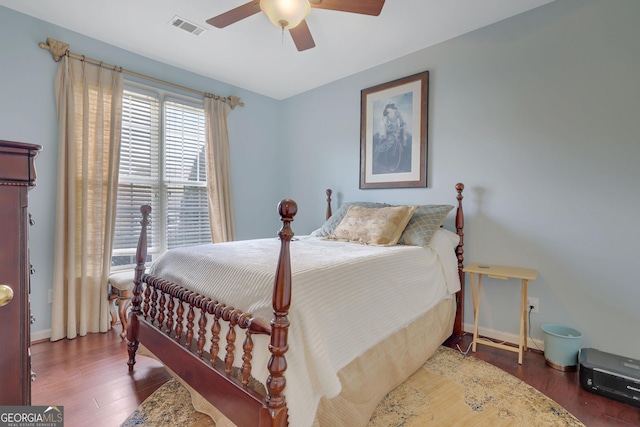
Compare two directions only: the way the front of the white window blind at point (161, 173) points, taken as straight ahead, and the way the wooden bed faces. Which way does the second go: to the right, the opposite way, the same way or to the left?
to the right

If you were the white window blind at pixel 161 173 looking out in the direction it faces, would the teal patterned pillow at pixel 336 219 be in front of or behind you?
in front

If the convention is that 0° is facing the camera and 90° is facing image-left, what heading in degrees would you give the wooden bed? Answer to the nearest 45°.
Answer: approximately 45°

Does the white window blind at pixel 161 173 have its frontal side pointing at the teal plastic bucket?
yes

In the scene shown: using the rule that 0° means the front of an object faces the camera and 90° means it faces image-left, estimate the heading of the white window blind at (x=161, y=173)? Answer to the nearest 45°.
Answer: approximately 315°

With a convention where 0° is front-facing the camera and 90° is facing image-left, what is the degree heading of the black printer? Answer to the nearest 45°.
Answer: approximately 45°
